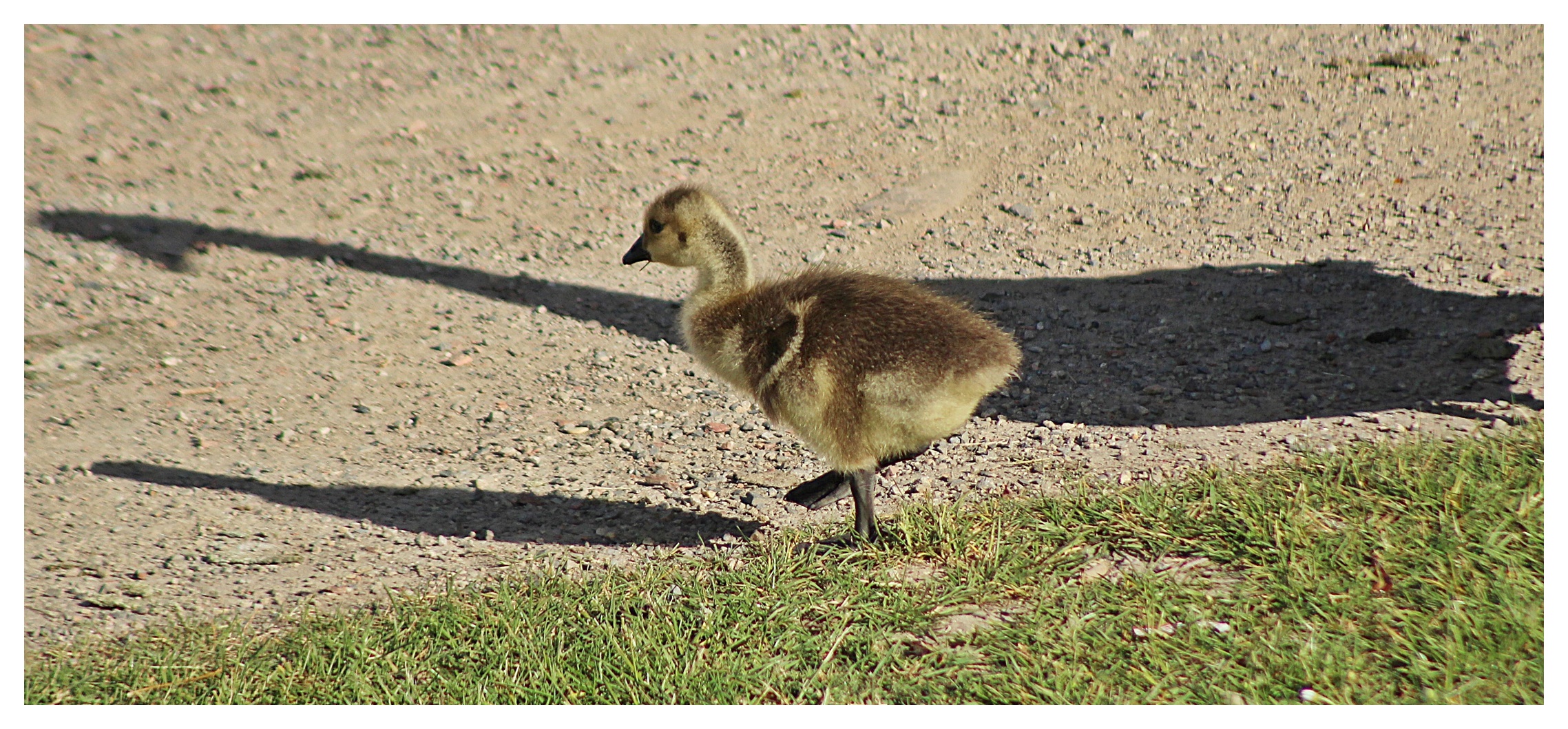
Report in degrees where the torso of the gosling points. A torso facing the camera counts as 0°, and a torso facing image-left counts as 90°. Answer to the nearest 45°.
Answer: approximately 90°
